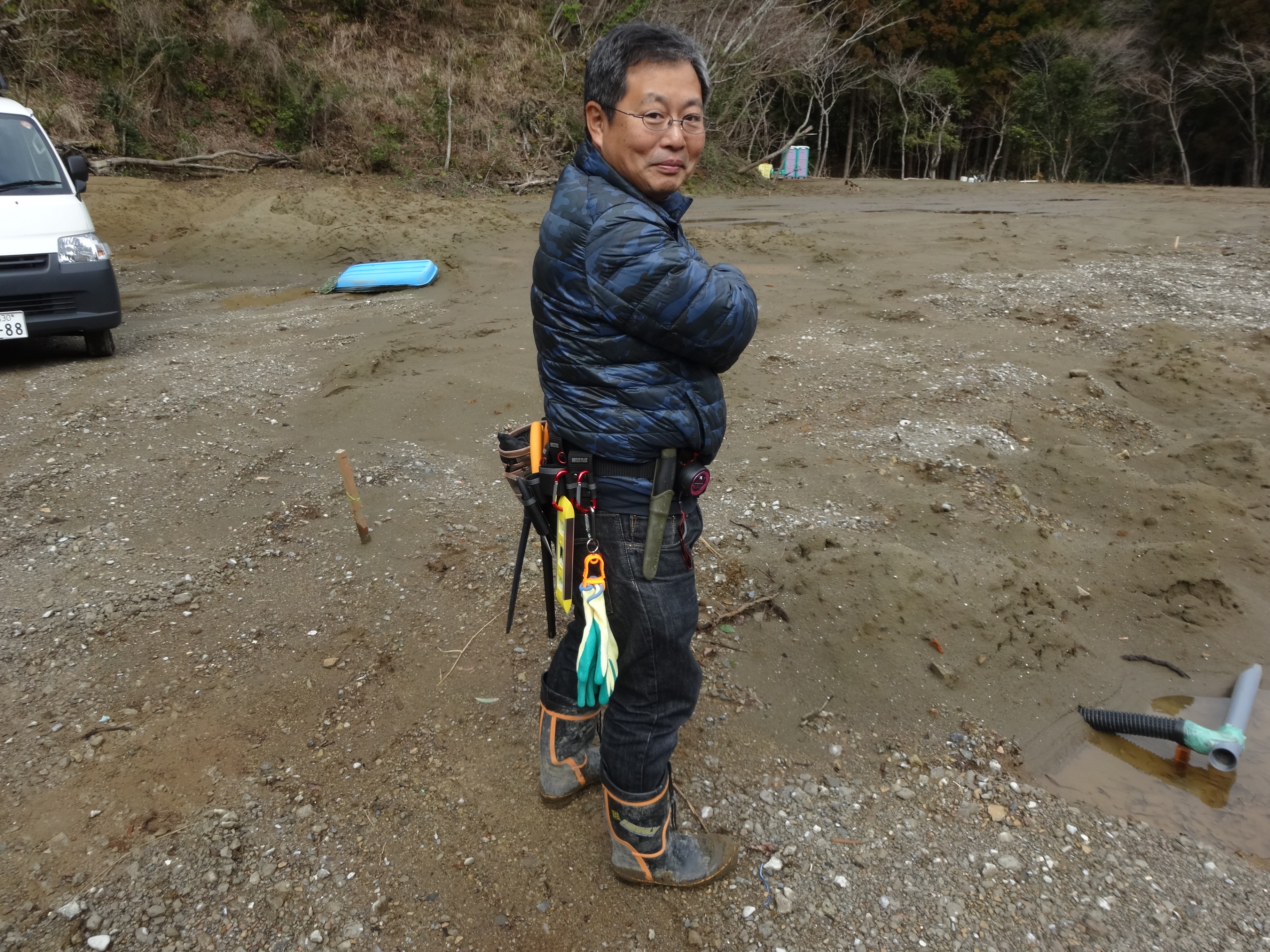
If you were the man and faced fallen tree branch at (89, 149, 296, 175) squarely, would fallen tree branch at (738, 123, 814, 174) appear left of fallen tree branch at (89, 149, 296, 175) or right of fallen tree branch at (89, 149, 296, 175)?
right

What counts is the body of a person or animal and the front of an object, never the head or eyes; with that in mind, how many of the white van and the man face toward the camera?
1

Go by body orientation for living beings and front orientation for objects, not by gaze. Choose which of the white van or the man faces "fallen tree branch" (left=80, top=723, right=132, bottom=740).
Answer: the white van

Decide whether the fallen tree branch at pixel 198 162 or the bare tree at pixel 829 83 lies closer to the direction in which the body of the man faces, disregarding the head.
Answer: the bare tree

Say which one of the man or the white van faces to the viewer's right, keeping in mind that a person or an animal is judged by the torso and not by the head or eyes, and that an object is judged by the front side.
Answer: the man

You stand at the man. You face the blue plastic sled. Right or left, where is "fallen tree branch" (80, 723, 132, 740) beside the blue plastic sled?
left

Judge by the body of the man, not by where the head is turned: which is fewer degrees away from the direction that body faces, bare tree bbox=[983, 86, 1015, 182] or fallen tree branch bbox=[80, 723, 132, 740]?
the bare tree

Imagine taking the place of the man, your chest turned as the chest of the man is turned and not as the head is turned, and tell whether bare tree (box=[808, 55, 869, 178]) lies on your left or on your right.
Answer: on your left

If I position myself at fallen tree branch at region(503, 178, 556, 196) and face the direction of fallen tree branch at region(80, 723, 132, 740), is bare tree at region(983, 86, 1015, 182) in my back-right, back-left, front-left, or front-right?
back-left

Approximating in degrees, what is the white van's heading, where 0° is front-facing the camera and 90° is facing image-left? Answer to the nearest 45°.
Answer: approximately 0°

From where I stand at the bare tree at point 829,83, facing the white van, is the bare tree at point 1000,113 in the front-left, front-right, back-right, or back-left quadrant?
back-left

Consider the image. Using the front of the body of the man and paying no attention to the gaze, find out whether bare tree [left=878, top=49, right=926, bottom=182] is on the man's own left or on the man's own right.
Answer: on the man's own left

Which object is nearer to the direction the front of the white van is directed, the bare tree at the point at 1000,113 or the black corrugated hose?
the black corrugated hose

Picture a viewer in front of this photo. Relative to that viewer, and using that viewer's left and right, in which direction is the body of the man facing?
facing to the right of the viewer

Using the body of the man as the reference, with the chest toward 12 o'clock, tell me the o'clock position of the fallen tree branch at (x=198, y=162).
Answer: The fallen tree branch is roughly at 8 o'clock from the man.
